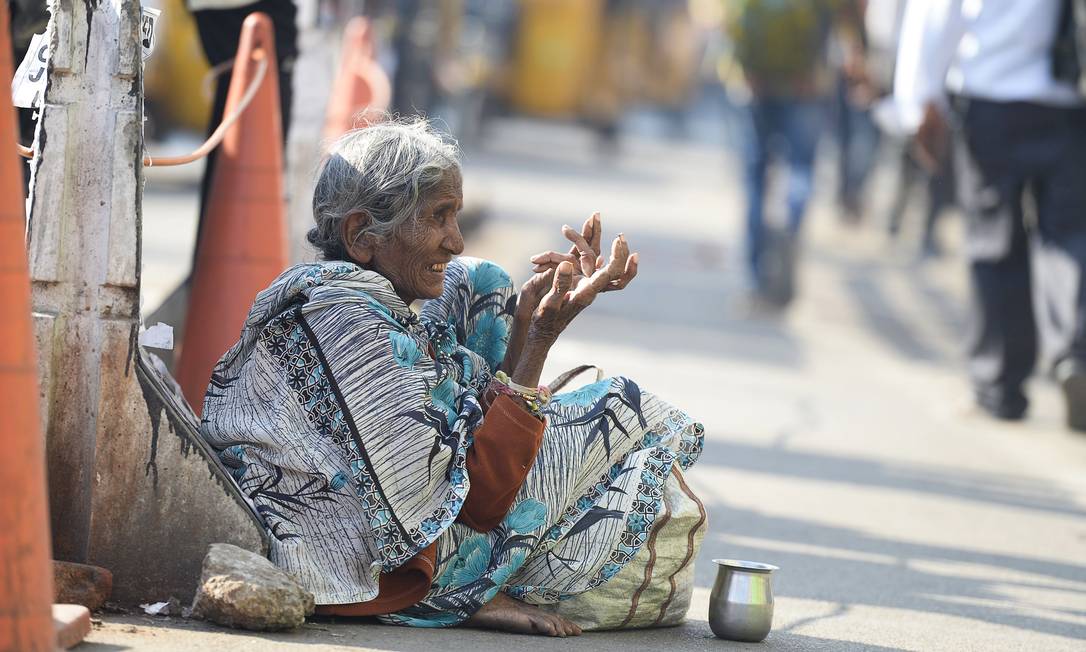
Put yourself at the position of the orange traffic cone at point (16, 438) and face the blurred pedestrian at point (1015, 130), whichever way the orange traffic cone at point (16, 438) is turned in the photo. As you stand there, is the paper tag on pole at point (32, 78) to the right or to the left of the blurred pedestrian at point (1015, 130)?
left

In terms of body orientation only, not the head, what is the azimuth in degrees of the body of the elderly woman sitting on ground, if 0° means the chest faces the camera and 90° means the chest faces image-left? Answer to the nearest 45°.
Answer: approximately 270°

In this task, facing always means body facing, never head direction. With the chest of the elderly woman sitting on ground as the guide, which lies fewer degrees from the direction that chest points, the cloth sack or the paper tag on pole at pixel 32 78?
the cloth sack

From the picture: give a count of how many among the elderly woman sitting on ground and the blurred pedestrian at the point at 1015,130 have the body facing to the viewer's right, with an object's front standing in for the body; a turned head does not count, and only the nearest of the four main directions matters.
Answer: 1

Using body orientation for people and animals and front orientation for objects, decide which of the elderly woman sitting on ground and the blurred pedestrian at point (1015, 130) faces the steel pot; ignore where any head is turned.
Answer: the elderly woman sitting on ground

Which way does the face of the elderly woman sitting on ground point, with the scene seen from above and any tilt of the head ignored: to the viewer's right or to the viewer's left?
to the viewer's right

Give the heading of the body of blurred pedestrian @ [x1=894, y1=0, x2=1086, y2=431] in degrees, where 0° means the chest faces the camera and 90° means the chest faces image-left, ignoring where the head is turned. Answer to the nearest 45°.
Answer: approximately 180°

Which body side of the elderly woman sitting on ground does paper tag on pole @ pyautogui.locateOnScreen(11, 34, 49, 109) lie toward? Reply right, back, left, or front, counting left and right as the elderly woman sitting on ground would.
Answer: back

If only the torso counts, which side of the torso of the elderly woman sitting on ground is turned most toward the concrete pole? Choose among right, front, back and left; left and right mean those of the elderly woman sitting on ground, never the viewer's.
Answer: back
